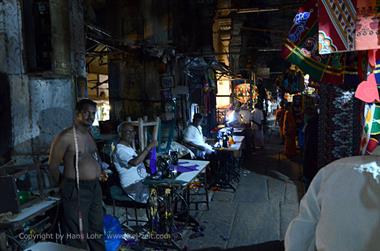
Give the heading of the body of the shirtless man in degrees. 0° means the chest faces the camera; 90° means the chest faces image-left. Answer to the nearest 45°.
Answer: approximately 315°

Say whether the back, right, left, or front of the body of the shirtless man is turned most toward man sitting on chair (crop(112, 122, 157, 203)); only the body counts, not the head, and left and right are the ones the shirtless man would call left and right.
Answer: left

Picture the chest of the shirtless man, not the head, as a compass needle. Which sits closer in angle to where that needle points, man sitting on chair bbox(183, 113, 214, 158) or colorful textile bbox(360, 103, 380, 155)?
the colorful textile
